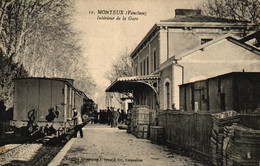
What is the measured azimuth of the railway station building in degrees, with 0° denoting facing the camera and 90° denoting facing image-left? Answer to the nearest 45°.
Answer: approximately 90°

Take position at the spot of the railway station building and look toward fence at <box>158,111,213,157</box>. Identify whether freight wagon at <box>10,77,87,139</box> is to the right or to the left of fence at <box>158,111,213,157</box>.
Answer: right

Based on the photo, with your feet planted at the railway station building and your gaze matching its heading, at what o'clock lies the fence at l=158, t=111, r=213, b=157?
The fence is roughly at 9 o'clock from the railway station building.

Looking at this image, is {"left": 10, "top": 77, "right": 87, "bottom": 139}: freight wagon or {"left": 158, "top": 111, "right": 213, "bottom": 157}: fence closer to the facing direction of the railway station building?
the freight wagon

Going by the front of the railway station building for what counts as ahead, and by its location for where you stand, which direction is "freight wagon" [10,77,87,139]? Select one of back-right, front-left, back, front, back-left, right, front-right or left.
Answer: front-left
